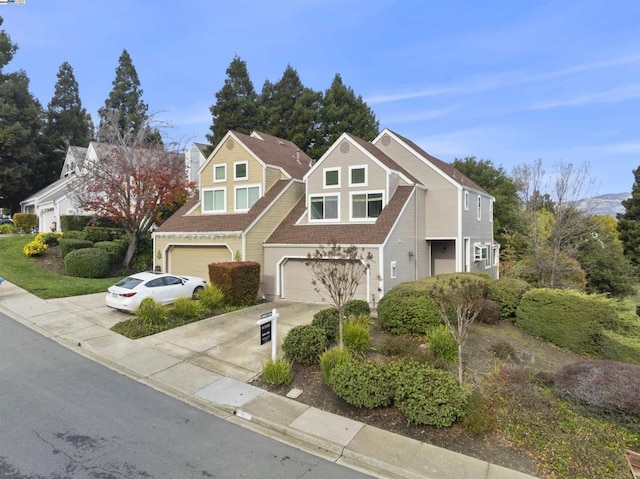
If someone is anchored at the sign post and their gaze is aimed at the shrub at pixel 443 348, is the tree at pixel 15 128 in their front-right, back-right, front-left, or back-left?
back-left

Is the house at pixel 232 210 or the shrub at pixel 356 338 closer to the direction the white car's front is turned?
the house

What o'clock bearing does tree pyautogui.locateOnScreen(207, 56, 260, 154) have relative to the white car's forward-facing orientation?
The tree is roughly at 11 o'clock from the white car.

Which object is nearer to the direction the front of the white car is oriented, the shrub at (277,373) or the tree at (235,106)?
the tree
